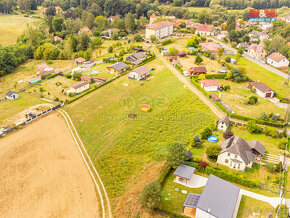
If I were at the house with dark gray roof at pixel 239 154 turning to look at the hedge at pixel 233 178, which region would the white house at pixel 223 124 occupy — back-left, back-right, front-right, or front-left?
back-right

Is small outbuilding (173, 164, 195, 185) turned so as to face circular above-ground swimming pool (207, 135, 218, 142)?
no

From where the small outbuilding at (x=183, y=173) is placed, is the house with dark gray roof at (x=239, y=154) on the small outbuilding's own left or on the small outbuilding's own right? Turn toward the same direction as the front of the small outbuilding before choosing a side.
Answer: on the small outbuilding's own left

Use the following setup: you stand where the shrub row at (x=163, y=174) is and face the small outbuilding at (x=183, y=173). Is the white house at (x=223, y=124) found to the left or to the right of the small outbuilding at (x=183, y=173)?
left

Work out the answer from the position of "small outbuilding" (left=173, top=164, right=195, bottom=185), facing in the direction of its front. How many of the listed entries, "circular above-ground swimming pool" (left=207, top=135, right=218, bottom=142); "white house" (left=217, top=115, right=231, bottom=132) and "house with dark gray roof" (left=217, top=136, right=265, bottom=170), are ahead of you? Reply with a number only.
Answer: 0

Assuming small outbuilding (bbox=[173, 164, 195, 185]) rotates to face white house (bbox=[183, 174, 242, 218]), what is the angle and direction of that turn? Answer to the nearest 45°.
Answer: approximately 45° to its left

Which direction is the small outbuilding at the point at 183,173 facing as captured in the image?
toward the camera

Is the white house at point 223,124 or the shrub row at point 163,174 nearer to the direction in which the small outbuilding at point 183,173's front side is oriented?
the shrub row

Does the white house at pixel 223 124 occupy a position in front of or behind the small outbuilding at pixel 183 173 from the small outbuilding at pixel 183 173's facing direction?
behind

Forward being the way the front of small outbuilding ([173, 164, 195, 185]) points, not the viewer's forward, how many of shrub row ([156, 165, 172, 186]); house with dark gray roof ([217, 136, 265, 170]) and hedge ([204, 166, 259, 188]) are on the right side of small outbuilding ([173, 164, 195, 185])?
1

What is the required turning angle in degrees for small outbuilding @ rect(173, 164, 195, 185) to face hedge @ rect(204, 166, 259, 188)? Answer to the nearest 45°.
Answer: approximately 90° to its left

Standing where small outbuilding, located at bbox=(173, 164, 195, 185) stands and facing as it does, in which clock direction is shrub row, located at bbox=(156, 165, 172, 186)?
The shrub row is roughly at 3 o'clock from the small outbuilding.

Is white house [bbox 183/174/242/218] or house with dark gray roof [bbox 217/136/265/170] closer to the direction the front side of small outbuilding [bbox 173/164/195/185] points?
the white house
